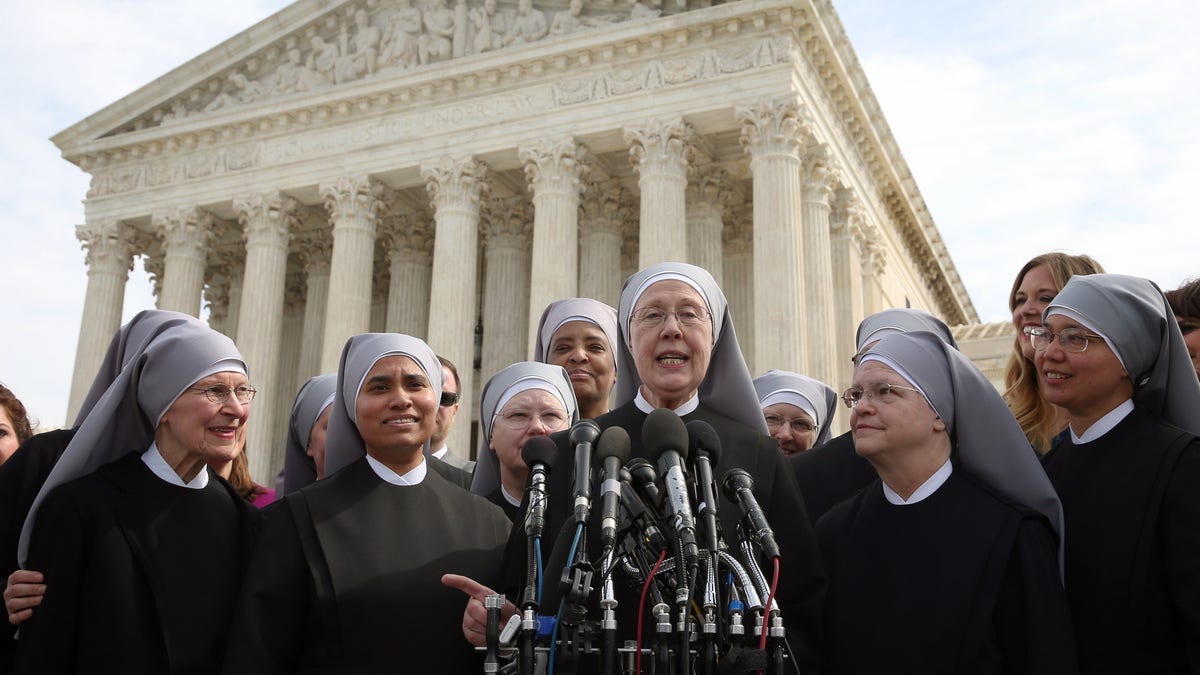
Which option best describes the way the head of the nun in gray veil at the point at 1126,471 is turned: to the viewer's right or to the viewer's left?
to the viewer's left

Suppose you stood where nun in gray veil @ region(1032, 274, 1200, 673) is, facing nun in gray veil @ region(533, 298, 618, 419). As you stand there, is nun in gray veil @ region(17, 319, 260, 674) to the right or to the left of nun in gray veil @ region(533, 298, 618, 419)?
left

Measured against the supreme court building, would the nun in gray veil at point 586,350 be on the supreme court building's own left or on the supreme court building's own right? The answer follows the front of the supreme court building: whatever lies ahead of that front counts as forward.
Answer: on the supreme court building's own left

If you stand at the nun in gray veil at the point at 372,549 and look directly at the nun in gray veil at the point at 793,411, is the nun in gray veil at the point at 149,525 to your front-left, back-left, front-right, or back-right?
back-left

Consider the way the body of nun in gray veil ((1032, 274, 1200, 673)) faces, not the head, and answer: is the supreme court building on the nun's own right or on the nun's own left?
on the nun's own right

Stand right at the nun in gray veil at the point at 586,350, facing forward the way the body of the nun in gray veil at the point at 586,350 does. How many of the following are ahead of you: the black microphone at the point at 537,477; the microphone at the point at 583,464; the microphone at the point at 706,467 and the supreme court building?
3

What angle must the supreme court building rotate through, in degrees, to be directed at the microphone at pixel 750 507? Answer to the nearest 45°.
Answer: approximately 45° to its left

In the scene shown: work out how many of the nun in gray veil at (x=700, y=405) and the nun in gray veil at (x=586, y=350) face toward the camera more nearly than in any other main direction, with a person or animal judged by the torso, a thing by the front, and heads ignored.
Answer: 2
